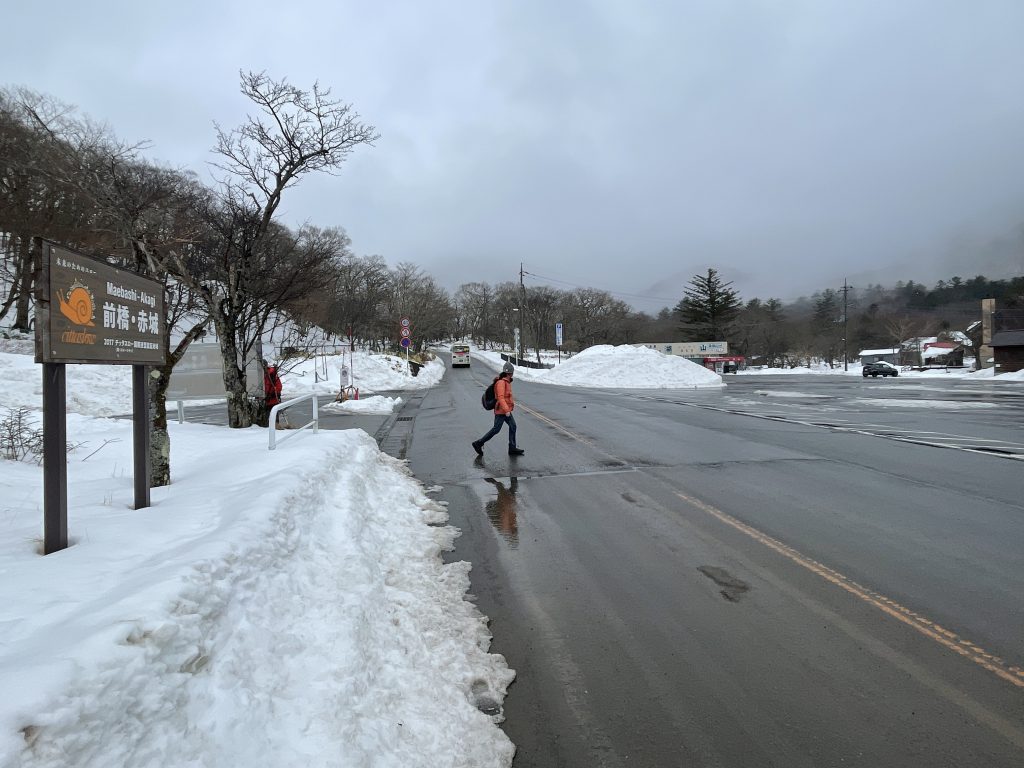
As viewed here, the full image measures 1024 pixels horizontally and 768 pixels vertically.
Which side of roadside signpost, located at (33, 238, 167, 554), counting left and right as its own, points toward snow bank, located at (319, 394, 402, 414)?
left

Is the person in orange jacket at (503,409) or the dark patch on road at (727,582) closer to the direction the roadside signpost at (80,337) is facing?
the dark patch on road

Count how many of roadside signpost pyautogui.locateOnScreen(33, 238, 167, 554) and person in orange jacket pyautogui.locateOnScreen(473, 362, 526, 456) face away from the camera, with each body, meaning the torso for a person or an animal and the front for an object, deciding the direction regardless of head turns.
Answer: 0

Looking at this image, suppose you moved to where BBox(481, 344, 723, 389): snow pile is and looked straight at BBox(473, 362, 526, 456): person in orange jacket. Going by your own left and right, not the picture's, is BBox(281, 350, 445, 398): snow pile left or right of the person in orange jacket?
right

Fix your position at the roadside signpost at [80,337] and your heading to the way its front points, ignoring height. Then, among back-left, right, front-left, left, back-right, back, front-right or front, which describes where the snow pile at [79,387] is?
back-left

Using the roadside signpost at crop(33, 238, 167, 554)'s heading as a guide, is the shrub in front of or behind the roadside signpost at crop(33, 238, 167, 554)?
behind

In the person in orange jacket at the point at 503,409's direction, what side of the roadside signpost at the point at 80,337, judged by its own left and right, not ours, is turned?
left
